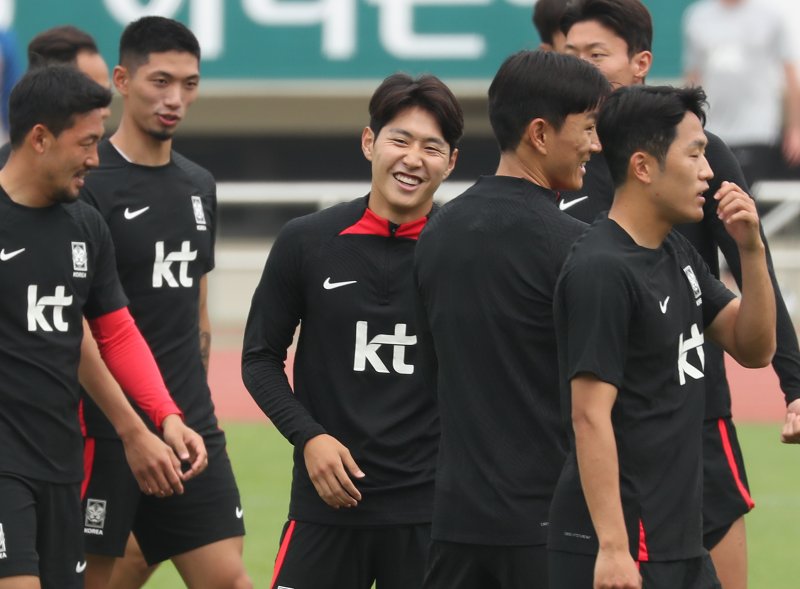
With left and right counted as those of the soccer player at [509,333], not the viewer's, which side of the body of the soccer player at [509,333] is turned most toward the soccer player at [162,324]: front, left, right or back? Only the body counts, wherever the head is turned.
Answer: left

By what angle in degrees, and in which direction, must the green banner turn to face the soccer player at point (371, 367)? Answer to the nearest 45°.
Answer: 0° — it already faces them

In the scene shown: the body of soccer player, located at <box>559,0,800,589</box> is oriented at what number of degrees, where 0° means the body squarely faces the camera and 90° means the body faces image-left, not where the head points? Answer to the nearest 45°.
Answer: approximately 45°

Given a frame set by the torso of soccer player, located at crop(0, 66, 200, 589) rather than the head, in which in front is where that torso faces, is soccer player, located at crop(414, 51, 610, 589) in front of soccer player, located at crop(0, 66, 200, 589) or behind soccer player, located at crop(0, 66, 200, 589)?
in front

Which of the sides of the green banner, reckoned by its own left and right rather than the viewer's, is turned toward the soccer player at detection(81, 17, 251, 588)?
front

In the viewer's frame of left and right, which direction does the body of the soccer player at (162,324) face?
facing the viewer and to the right of the viewer

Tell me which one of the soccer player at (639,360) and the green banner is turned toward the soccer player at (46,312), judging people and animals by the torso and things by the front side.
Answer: the green banner

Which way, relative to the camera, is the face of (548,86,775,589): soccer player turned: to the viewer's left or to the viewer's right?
to the viewer's right

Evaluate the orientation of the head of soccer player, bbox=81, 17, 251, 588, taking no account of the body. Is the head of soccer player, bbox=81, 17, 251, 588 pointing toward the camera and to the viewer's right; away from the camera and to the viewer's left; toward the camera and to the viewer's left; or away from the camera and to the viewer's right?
toward the camera and to the viewer's right

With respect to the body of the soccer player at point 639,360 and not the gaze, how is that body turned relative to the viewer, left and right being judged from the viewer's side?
facing to the right of the viewer

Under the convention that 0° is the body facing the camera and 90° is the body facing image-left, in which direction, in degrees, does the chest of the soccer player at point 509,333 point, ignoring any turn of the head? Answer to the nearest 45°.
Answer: approximately 225°

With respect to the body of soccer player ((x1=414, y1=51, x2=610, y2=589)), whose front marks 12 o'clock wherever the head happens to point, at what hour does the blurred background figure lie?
The blurred background figure is roughly at 11 o'clock from the soccer player.
